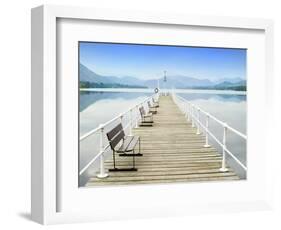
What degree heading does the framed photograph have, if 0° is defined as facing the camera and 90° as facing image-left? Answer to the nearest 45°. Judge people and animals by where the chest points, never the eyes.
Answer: approximately 315°
